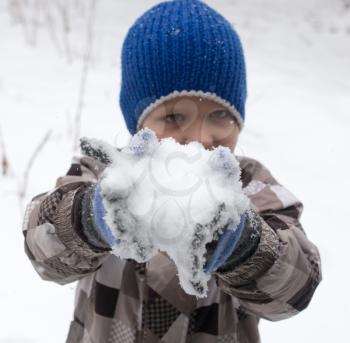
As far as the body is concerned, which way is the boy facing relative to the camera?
toward the camera

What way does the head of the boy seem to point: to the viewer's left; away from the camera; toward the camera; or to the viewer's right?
toward the camera
